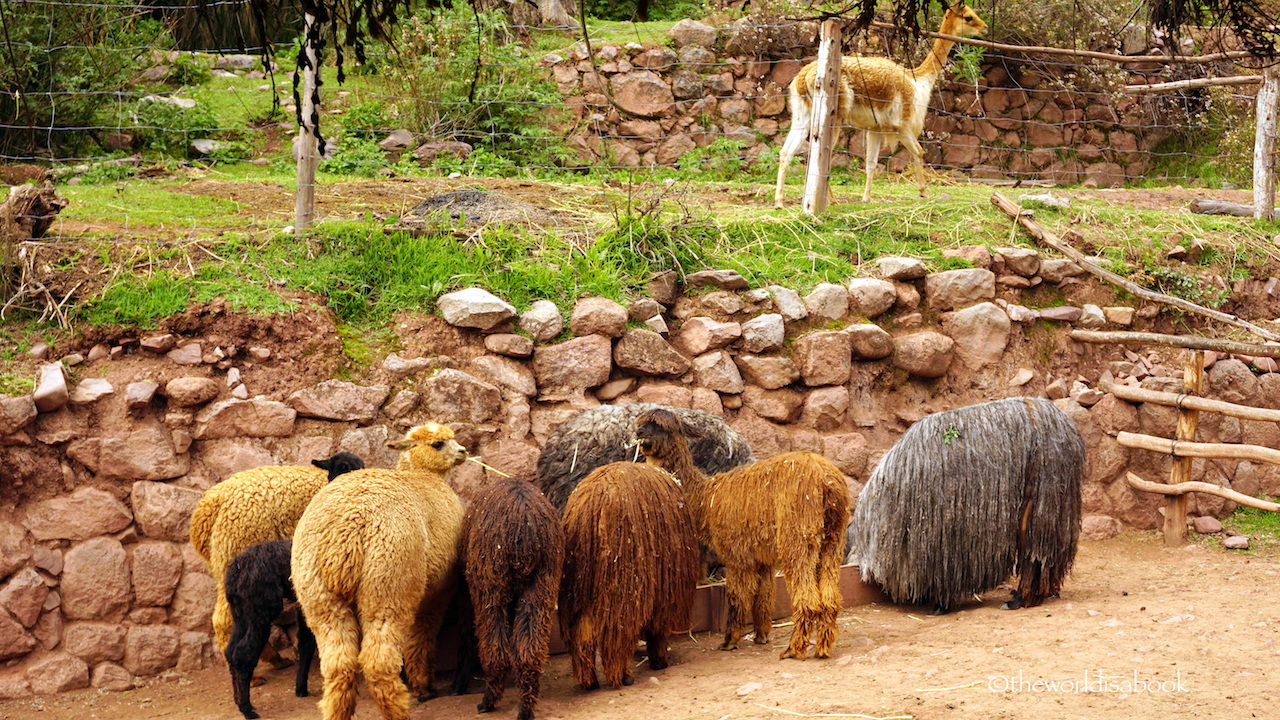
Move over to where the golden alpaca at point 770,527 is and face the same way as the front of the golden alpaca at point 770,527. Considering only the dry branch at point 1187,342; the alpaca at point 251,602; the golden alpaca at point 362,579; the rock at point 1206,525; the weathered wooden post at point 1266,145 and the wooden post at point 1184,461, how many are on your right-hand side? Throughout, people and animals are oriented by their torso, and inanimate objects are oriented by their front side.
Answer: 4

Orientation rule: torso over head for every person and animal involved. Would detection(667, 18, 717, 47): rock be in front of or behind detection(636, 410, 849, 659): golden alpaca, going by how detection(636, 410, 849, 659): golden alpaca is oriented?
in front

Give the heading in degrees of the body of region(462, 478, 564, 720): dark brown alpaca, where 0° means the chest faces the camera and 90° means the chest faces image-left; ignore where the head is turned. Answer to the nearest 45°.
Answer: approximately 180°

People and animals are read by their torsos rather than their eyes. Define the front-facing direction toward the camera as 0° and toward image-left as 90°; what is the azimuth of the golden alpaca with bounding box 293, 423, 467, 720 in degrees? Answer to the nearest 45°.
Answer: approximately 225°

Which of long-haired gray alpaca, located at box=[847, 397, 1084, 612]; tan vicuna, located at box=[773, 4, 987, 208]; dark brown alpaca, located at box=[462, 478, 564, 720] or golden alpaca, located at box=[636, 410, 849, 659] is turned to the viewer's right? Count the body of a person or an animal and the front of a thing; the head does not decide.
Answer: the tan vicuna

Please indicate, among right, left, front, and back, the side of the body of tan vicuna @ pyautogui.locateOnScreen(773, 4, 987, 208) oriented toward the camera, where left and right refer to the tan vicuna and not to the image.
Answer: right

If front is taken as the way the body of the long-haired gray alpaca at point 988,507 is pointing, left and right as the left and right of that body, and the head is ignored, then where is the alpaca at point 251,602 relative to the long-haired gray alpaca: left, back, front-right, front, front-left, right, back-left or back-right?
front-left

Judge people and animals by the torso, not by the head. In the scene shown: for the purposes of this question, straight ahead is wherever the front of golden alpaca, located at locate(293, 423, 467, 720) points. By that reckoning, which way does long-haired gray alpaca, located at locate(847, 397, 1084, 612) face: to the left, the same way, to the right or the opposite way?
to the left

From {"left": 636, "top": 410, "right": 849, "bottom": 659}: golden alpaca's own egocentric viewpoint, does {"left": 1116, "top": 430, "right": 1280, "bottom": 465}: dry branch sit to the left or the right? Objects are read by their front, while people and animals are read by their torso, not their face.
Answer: on its right

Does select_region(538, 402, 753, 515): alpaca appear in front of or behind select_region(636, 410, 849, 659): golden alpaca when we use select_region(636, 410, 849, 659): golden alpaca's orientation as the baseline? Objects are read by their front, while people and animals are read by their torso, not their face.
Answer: in front

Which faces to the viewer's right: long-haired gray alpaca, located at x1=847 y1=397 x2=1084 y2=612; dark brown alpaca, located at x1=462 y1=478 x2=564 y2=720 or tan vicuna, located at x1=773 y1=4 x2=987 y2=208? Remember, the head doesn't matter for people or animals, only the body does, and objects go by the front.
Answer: the tan vicuna

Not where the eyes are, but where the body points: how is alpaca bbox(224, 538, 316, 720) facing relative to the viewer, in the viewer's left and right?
facing away from the viewer and to the right of the viewer

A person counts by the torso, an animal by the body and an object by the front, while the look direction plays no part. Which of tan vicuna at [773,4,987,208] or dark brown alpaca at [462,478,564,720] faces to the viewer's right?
the tan vicuna

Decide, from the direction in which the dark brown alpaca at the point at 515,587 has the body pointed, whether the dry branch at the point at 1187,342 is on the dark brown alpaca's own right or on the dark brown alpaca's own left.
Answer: on the dark brown alpaca's own right

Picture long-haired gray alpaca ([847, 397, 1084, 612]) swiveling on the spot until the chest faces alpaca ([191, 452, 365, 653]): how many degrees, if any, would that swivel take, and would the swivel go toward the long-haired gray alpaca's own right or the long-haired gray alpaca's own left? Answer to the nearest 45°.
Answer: approximately 45° to the long-haired gray alpaca's own left
